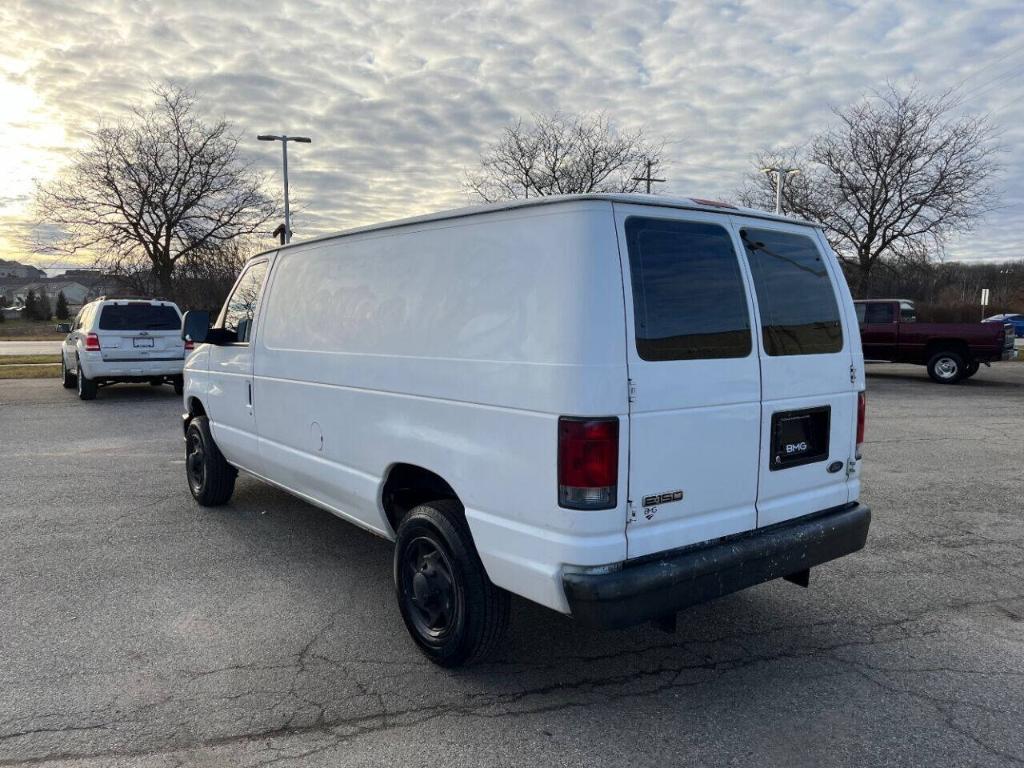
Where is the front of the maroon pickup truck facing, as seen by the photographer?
facing to the left of the viewer

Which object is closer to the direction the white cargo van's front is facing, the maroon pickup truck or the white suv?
the white suv

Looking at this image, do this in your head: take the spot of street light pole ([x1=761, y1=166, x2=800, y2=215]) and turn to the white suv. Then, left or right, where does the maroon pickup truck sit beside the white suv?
left

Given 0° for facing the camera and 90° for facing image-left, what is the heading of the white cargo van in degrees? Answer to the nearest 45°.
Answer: approximately 135°

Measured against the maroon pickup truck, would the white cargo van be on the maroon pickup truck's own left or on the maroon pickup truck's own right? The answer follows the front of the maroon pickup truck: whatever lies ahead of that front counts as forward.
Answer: on the maroon pickup truck's own left

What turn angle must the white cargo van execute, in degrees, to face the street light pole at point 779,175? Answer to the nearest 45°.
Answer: approximately 45° to its right

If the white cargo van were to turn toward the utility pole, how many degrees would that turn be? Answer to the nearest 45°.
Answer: approximately 45° to its right
